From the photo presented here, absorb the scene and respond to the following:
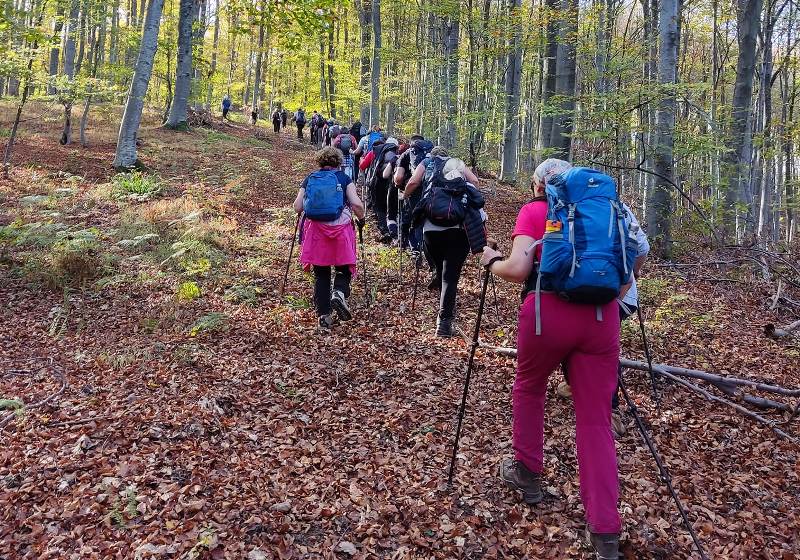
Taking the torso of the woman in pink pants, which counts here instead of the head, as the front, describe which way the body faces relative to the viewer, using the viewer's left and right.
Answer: facing away from the viewer

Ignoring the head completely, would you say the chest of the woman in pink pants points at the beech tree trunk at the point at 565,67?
yes

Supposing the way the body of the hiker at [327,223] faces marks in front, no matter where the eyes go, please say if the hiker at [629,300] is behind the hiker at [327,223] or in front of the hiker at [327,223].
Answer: behind

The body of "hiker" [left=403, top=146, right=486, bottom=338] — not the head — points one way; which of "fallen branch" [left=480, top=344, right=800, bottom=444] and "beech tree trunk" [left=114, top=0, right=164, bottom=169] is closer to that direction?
the beech tree trunk

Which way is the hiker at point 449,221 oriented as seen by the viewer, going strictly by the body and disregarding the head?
away from the camera

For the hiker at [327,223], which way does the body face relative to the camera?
away from the camera
